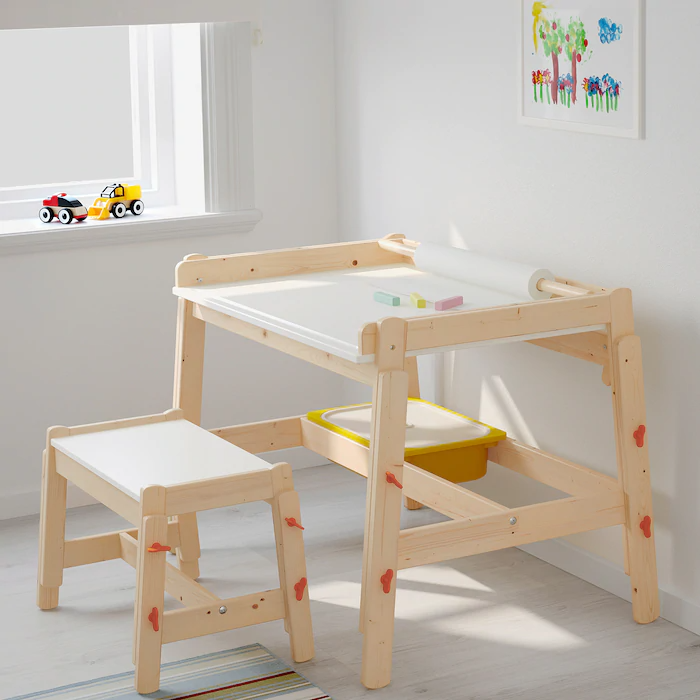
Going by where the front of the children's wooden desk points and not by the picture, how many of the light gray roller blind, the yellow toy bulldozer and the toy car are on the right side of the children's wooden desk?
3

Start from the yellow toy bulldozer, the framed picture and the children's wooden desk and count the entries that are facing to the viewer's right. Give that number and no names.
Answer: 0

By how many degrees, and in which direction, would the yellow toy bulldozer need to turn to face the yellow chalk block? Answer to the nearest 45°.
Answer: approximately 90° to its left

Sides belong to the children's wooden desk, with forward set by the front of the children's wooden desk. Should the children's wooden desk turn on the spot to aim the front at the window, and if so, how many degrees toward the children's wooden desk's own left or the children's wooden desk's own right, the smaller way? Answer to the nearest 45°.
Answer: approximately 90° to the children's wooden desk's own right
